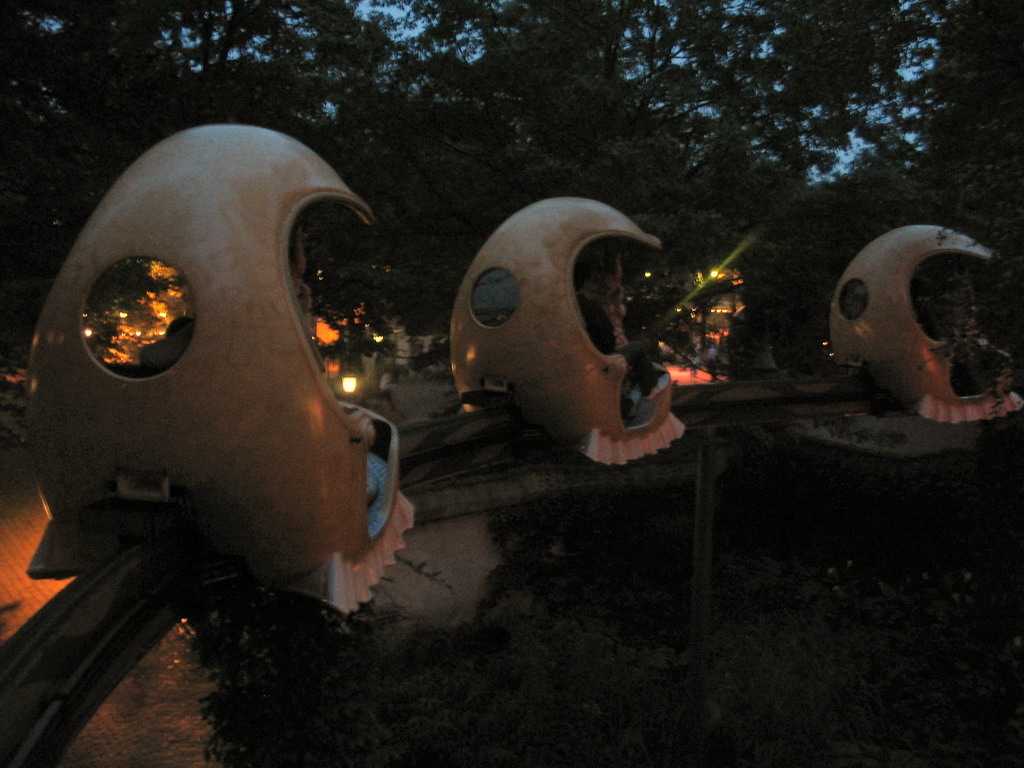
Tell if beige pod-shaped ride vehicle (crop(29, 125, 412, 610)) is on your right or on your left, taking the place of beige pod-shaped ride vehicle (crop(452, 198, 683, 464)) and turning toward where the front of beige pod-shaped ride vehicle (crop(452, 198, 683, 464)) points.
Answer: on your right

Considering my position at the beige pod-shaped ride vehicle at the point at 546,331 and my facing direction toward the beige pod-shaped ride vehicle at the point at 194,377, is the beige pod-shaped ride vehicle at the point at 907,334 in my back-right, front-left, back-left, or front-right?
back-left

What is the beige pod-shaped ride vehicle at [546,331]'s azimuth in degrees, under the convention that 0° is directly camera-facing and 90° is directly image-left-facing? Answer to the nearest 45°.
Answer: approximately 270°

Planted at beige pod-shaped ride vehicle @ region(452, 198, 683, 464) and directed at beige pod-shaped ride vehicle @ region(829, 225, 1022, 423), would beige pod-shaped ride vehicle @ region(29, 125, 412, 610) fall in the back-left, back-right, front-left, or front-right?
back-right
